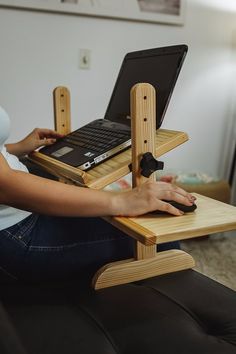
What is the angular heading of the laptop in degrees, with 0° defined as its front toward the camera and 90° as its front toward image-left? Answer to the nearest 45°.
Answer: approximately 45°
